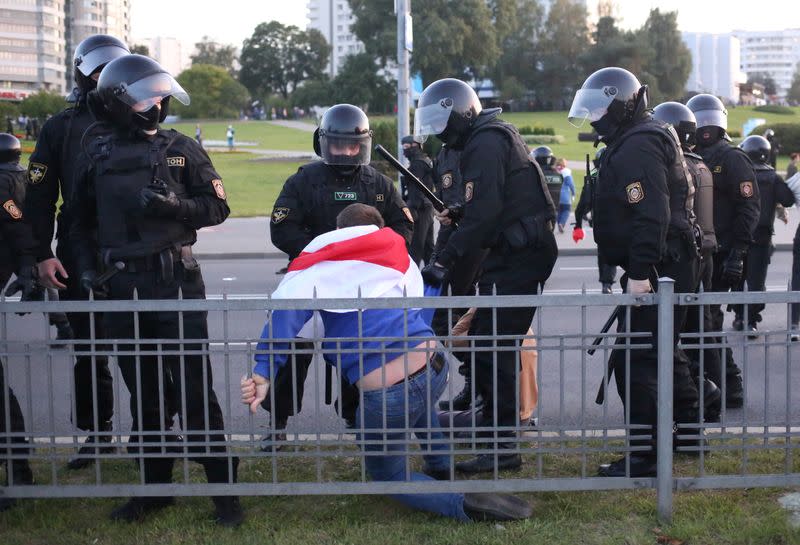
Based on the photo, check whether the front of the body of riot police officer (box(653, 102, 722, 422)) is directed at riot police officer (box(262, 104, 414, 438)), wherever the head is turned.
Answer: yes

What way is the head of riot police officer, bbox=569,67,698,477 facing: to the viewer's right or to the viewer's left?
to the viewer's left

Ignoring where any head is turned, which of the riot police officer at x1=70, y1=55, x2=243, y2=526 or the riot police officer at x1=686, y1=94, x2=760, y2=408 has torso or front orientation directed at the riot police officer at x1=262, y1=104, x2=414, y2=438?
the riot police officer at x1=686, y1=94, x2=760, y2=408

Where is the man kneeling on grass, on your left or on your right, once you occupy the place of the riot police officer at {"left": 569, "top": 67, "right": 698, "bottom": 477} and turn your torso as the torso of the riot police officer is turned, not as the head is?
on your left

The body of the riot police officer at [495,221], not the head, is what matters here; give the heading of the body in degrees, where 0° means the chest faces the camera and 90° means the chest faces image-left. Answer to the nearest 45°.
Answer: approximately 90°

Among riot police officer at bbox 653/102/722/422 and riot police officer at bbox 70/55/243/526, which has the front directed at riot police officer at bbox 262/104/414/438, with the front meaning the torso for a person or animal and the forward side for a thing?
riot police officer at bbox 653/102/722/422

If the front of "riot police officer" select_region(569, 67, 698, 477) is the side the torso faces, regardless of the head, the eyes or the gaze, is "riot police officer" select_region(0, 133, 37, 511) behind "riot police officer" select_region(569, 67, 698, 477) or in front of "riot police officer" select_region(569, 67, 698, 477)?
in front

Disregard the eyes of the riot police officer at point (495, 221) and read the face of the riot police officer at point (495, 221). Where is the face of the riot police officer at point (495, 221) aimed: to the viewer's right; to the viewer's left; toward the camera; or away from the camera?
to the viewer's left

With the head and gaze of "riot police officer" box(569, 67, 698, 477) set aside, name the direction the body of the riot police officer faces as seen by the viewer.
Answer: to the viewer's left

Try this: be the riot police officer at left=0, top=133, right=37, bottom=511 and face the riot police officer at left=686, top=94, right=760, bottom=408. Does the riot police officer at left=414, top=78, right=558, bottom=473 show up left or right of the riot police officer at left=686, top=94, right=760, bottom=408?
right

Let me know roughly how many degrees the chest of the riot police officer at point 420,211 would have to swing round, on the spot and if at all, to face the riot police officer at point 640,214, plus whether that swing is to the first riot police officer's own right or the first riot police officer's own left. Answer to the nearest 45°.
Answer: approximately 45° to the first riot police officer's own left

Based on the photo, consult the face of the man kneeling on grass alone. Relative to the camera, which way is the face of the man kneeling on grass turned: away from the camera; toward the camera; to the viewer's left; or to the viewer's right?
away from the camera

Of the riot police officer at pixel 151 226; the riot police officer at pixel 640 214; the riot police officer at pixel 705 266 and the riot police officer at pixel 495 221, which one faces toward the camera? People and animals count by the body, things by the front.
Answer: the riot police officer at pixel 151 226
